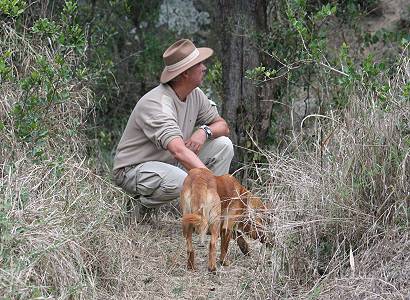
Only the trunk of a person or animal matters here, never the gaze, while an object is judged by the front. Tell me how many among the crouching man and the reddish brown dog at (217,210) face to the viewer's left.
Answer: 0

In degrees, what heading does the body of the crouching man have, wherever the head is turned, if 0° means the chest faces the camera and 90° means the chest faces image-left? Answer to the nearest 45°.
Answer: approximately 315°

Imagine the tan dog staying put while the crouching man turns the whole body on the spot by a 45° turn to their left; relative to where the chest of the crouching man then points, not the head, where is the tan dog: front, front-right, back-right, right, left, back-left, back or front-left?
right

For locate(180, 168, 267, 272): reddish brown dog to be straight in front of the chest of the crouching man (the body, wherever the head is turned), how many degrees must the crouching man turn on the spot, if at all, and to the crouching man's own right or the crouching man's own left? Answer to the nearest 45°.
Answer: approximately 45° to the crouching man's own right

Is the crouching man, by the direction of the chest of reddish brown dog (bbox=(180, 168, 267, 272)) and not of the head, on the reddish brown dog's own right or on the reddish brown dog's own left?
on the reddish brown dog's own left

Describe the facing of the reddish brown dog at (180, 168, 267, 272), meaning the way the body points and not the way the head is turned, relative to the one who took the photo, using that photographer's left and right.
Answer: facing away from the viewer and to the right of the viewer
